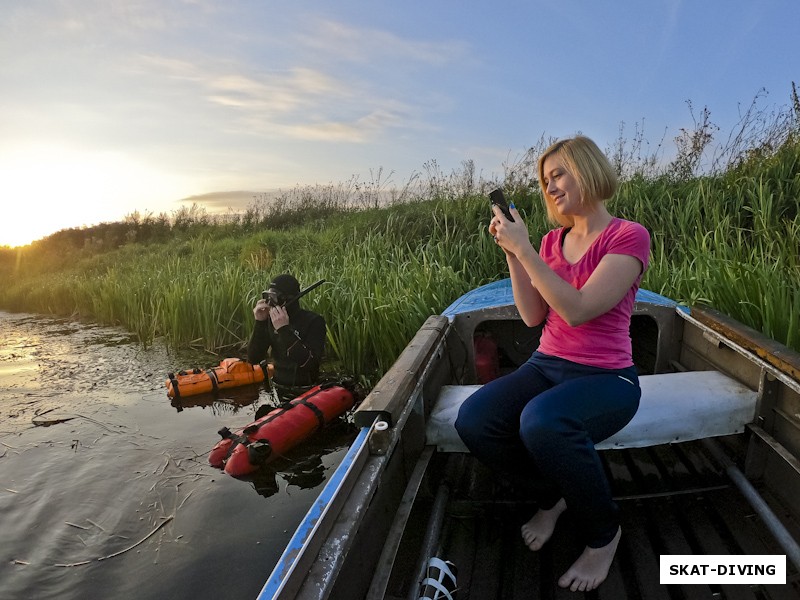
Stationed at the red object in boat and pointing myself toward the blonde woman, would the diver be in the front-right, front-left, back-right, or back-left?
back-right

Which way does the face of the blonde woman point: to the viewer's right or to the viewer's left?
to the viewer's left

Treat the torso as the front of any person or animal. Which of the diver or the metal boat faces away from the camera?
the metal boat

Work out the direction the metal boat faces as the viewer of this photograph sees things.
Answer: facing away from the viewer

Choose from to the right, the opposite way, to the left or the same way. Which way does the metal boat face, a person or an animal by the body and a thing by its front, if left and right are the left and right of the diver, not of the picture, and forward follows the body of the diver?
the opposite way

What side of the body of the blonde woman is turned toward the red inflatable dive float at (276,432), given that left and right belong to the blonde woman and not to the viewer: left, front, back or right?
right

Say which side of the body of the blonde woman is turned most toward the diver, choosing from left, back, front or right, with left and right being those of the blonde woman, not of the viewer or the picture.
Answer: right

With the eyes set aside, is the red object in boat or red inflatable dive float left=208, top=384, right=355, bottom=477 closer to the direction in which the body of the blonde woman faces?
the red inflatable dive float

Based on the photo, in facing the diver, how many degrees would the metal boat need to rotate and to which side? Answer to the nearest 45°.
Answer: approximately 45° to its left

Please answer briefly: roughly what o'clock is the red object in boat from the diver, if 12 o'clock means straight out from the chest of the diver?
The red object in boat is roughly at 9 o'clock from the diver.

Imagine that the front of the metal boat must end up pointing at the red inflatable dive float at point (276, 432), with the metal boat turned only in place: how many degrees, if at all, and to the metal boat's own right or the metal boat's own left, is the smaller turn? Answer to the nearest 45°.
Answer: approximately 45° to the metal boat's own left
